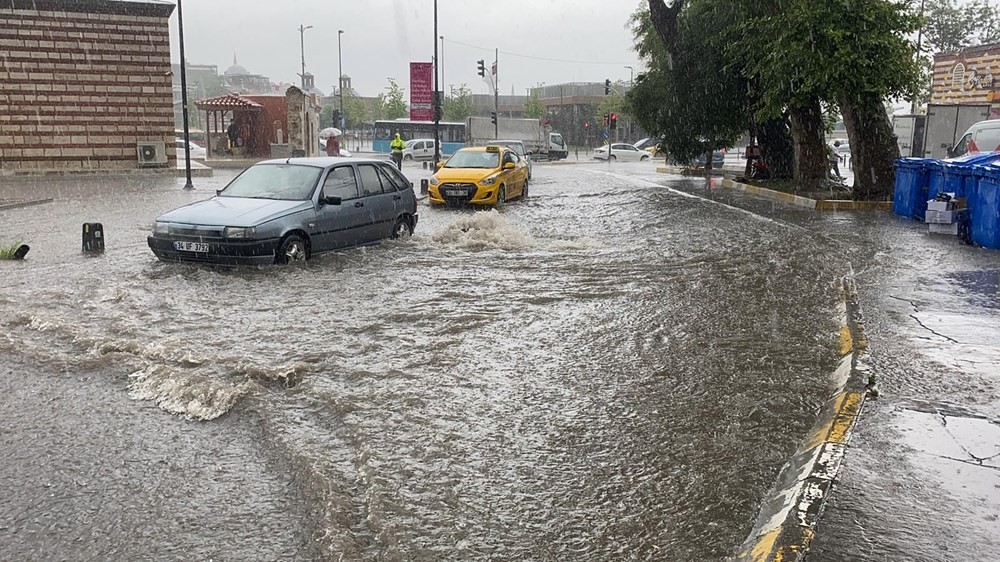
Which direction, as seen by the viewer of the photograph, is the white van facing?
facing to the left of the viewer

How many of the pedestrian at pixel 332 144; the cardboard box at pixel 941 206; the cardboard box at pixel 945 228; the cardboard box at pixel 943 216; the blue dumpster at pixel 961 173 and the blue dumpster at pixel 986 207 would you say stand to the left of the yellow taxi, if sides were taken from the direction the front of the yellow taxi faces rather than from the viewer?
5

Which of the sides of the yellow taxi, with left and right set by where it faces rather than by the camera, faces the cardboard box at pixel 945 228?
left

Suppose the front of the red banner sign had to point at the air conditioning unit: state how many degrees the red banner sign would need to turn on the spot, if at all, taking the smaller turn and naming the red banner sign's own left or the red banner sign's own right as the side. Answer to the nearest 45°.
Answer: approximately 45° to the red banner sign's own right

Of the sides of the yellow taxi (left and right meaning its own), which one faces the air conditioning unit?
right

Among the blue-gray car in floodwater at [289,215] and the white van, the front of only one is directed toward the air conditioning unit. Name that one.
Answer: the white van

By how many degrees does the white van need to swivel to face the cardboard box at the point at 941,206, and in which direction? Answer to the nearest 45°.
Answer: approximately 90° to its left

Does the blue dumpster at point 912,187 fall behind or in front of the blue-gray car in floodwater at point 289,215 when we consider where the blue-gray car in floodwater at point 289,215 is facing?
behind

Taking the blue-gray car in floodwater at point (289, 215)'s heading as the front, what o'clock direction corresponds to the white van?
The white van is roughly at 7 o'clock from the blue-gray car in floodwater.
